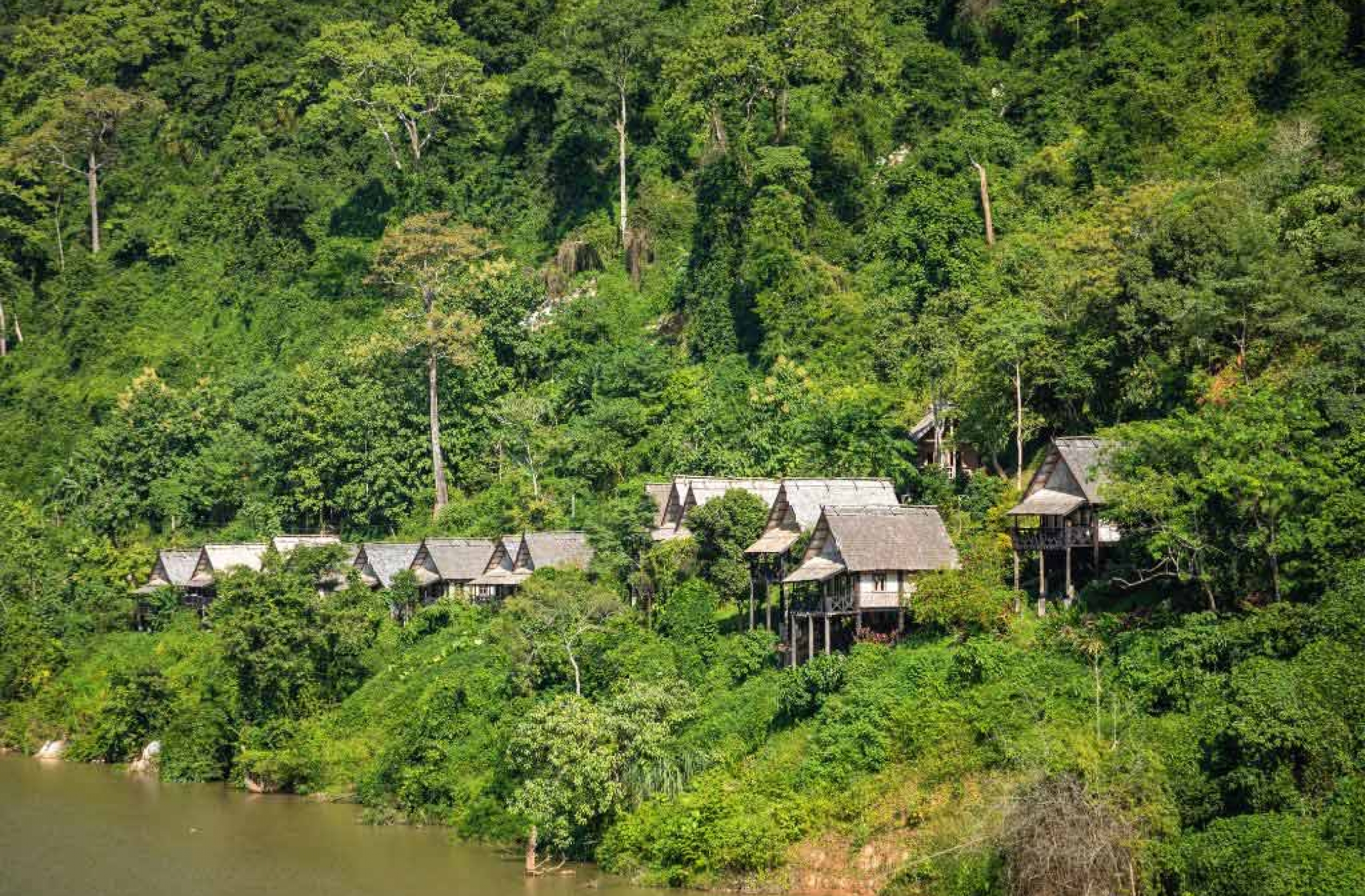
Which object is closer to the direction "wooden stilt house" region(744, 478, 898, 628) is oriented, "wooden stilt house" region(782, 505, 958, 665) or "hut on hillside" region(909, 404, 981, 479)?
the wooden stilt house

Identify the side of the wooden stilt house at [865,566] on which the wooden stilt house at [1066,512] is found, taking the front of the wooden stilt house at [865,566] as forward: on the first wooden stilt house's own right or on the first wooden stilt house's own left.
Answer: on the first wooden stilt house's own left

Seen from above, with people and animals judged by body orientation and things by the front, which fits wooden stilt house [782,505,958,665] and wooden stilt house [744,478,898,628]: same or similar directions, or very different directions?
same or similar directions

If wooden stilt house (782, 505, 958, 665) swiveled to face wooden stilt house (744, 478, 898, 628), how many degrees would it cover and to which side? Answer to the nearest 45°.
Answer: approximately 90° to its right

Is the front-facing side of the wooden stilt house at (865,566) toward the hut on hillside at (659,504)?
no

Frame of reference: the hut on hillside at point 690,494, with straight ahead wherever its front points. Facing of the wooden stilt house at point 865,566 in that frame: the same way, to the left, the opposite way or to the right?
the same way

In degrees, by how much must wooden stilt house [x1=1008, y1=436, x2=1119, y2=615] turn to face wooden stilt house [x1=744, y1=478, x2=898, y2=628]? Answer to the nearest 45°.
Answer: approximately 45° to its right

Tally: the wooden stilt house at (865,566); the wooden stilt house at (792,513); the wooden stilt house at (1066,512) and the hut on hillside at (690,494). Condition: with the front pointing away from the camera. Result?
0

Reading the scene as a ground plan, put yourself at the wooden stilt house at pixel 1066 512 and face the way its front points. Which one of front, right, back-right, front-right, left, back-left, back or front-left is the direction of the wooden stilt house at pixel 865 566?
front-right

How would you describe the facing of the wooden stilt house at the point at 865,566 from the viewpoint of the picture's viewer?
facing the viewer and to the left of the viewer

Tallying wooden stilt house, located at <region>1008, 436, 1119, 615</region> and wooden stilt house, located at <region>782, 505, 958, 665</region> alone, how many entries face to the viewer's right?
0

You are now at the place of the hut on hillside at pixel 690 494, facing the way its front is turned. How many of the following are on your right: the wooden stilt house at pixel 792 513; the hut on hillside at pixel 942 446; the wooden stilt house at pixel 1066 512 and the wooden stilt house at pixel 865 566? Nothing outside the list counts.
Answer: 0

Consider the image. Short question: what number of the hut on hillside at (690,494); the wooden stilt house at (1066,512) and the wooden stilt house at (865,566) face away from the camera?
0

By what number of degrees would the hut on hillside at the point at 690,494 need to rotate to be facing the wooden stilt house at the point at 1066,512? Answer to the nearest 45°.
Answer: approximately 90° to its left

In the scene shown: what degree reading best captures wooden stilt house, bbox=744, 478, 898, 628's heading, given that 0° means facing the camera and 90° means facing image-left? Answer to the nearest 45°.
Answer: approximately 45°

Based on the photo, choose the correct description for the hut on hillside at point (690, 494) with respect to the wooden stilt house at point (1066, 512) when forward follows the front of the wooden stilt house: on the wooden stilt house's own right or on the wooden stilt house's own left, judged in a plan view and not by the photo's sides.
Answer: on the wooden stilt house's own right

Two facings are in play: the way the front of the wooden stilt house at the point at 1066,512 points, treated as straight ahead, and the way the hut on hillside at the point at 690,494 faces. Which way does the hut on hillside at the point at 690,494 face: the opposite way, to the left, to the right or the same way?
the same way

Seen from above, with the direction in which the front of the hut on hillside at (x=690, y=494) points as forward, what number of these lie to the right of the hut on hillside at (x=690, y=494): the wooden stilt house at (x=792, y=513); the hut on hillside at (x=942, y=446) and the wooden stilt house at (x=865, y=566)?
0

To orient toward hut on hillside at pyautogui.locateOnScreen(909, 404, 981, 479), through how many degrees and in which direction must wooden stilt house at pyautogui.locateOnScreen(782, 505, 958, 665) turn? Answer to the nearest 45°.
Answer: approximately 135° to its right

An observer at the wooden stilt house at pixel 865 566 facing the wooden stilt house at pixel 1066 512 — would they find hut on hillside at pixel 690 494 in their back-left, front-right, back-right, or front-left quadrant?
back-left
